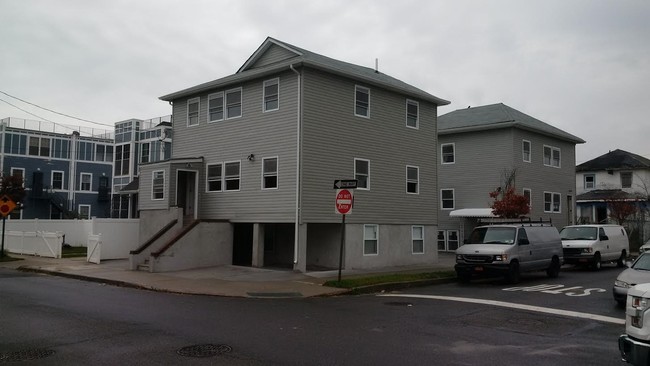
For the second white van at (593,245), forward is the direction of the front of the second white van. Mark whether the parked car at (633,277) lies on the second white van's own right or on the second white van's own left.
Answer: on the second white van's own left

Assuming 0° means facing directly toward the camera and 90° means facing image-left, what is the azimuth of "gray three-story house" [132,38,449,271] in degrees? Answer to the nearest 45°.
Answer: approximately 45°

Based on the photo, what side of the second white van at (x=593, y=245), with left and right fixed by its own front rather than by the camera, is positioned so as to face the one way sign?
front

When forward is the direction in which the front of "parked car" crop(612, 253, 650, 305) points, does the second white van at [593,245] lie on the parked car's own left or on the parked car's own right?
on the parked car's own right

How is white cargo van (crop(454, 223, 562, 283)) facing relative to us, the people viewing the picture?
facing the viewer and to the left of the viewer

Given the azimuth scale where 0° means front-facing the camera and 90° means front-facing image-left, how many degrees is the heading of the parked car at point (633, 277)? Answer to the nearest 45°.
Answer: approximately 45°

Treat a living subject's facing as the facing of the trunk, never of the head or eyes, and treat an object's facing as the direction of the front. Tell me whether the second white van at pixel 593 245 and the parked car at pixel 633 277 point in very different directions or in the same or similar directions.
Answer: same or similar directions

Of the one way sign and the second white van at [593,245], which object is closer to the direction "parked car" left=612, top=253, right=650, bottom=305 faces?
the one way sign

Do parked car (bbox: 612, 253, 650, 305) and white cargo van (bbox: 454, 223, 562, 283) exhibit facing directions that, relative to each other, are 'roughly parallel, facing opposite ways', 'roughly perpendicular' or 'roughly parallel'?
roughly parallel

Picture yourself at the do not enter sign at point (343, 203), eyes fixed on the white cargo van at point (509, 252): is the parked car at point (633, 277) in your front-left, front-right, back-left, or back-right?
front-right

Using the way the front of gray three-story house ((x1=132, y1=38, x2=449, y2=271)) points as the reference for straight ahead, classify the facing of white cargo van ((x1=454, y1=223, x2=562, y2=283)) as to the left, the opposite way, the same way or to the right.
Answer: the same way

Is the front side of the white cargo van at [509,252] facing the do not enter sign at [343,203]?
yes

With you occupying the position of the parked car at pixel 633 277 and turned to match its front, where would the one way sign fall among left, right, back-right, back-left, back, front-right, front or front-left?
front-right
